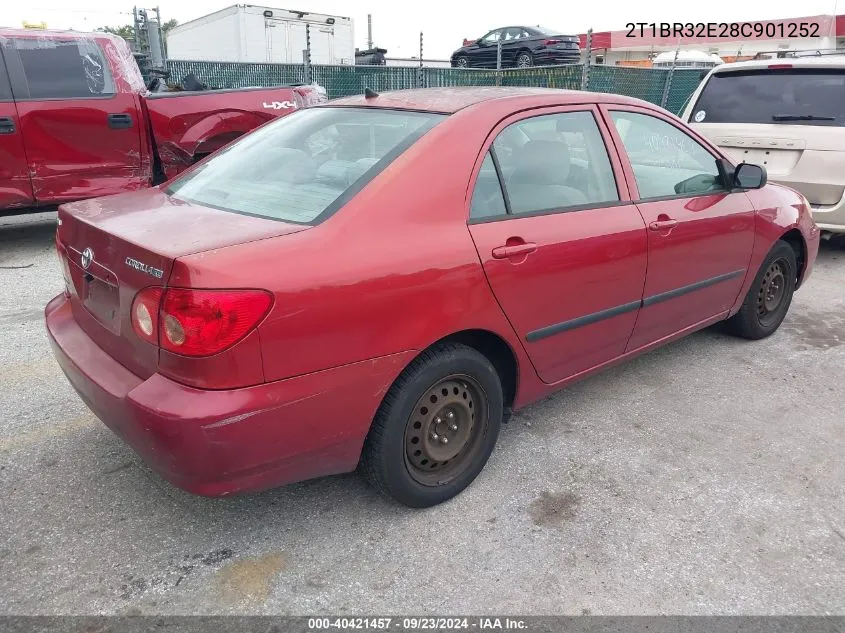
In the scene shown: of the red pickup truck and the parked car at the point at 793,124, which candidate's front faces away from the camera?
the parked car

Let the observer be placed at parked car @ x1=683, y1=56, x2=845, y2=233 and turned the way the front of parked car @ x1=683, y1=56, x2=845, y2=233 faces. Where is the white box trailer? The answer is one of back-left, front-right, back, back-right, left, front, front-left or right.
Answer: front-left

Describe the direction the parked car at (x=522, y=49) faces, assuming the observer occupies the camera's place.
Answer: facing away from the viewer and to the left of the viewer

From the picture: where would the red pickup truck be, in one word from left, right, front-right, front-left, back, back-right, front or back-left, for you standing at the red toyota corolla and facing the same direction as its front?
left

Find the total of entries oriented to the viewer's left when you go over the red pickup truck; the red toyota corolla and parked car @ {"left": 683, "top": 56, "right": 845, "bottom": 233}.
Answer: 1

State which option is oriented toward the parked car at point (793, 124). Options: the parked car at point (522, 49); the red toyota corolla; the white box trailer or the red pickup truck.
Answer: the red toyota corolla

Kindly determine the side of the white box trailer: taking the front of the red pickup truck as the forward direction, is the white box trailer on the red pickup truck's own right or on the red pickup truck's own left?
on the red pickup truck's own right

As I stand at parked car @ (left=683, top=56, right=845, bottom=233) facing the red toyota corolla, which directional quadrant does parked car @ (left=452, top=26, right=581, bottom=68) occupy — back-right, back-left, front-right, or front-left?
back-right

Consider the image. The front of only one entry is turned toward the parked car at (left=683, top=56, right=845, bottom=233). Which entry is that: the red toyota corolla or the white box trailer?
the red toyota corolla

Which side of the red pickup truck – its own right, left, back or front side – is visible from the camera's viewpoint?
left

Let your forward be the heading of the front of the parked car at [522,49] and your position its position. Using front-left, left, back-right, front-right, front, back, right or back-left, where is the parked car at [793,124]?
back-left

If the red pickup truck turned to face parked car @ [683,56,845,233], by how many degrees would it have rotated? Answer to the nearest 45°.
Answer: approximately 180°

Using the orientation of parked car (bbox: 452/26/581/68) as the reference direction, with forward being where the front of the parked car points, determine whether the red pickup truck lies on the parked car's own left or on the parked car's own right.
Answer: on the parked car's own left

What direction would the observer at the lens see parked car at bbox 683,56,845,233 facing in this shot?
facing away from the viewer

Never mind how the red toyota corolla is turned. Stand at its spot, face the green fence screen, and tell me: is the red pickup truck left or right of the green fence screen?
left

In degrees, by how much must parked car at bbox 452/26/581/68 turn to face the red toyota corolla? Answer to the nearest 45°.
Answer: approximately 135° to its left

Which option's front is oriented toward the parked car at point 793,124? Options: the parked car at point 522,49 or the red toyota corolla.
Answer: the red toyota corolla
